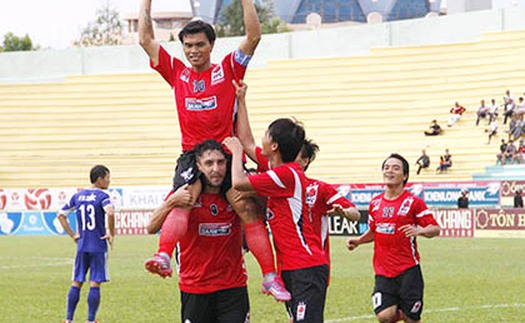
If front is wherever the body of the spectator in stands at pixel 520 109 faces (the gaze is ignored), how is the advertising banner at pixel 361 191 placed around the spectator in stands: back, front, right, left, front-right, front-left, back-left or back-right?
front

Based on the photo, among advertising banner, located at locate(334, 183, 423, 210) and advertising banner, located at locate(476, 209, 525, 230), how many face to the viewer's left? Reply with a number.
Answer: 0

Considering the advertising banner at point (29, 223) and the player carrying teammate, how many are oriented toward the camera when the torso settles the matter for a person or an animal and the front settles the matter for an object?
2

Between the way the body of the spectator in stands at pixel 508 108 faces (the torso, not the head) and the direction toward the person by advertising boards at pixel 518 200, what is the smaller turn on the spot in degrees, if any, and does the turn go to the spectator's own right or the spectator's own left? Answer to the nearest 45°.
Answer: approximately 45° to the spectator's own left

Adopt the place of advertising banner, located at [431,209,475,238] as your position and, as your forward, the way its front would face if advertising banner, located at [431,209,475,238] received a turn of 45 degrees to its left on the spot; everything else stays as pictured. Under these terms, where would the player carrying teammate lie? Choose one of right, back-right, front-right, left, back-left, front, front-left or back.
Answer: front-right

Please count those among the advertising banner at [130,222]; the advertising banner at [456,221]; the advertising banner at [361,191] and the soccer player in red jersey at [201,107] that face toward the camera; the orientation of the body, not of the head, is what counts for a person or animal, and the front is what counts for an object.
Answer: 4

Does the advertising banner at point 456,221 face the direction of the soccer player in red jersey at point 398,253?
yes

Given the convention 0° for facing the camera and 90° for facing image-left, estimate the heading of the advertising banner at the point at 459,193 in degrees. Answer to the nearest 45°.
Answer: approximately 0°

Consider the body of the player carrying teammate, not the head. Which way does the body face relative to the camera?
toward the camera

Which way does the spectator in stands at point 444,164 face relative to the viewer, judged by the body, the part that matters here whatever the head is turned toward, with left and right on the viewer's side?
facing the viewer and to the left of the viewer

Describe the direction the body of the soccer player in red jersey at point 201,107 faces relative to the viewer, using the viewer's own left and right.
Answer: facing the viewer

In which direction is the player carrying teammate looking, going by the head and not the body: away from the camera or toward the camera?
toward the camera

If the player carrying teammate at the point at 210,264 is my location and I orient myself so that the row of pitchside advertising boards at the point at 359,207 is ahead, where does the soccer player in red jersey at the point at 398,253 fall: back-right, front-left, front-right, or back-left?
front-right
